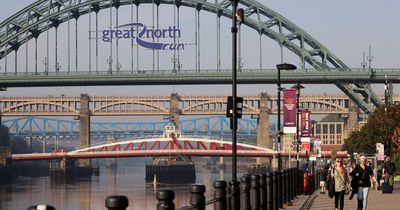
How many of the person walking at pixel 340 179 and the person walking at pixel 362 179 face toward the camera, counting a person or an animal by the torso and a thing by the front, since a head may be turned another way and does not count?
2

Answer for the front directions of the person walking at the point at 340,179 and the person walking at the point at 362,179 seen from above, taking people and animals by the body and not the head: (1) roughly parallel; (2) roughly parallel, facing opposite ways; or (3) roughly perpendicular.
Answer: roughly parallel

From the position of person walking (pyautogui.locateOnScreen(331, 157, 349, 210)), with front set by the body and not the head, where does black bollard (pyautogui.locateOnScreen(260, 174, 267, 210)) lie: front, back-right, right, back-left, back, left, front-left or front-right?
front-right

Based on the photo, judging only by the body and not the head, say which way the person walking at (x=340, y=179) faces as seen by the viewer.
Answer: toward the camera

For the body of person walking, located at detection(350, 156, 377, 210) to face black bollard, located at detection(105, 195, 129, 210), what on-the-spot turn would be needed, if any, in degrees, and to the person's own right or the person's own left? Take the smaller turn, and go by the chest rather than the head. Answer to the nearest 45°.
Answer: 0° — they already face it

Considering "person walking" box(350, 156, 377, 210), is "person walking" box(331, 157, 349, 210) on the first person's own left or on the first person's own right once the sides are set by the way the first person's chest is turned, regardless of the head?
on the first person's own right

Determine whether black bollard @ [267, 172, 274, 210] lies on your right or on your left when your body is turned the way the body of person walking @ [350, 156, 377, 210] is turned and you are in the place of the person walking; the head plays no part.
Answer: on your right

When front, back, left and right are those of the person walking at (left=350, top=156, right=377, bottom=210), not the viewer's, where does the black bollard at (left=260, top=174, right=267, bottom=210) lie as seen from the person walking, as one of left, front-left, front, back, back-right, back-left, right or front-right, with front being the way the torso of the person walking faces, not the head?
front-right
